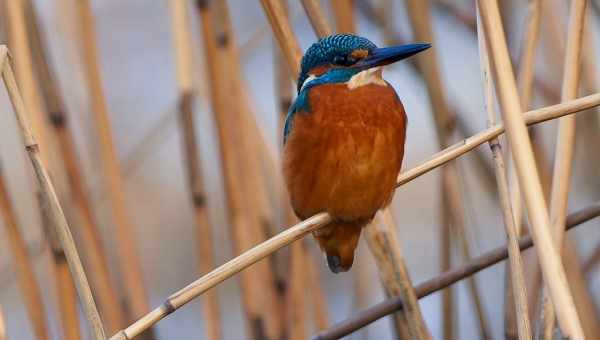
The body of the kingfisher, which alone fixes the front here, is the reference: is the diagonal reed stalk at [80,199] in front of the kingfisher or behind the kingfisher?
behind

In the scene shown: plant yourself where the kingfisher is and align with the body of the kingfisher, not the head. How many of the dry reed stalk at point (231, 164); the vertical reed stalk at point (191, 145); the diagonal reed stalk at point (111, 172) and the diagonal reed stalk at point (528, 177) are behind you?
3

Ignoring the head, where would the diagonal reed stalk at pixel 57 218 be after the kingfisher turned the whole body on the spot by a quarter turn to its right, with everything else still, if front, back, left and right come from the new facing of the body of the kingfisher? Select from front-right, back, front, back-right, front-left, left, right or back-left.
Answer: front

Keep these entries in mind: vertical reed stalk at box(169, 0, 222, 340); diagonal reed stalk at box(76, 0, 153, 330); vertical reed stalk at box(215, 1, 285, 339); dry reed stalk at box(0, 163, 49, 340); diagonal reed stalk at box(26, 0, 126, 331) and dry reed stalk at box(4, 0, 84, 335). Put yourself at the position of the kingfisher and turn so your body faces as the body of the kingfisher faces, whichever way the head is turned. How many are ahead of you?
0

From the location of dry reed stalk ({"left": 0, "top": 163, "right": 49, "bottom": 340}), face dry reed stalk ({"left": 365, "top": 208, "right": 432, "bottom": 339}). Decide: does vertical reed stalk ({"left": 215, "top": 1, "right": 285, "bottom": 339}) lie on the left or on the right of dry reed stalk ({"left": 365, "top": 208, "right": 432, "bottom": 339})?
left

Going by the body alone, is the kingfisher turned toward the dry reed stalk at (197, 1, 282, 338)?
no

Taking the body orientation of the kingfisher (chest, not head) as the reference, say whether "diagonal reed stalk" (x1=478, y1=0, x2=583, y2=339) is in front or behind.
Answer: in front

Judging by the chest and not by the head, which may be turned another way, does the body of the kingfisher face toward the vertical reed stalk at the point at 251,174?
no

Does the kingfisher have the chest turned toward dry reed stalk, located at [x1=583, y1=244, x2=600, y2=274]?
no

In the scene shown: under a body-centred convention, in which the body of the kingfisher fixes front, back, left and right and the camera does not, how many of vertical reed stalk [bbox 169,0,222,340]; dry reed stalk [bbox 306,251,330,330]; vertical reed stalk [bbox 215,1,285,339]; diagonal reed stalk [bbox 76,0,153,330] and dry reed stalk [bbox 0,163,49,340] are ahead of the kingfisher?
0

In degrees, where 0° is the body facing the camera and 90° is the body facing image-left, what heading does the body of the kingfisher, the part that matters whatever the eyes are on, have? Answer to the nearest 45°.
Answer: approximately 315°
